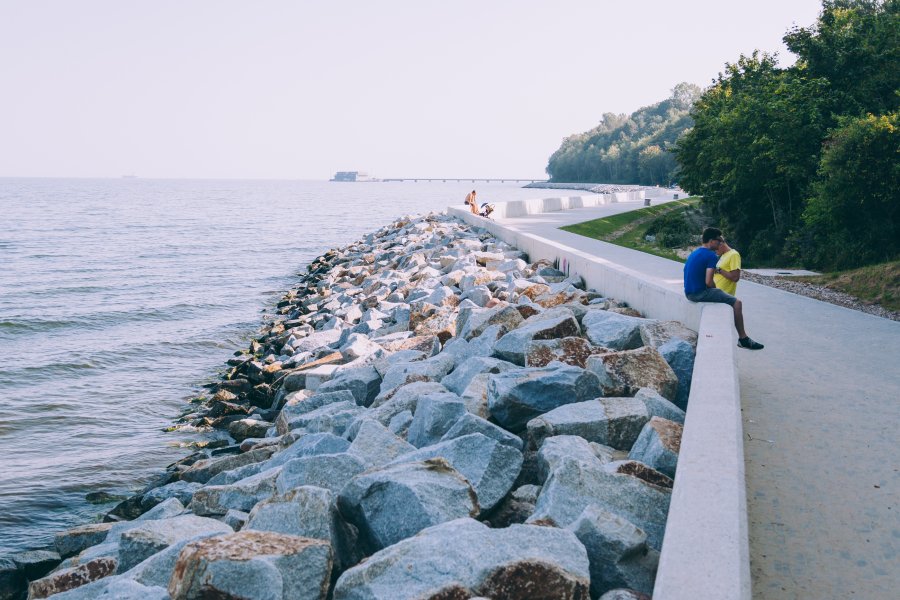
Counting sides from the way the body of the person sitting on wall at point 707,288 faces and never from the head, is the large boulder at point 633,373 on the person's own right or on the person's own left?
on the person's own right

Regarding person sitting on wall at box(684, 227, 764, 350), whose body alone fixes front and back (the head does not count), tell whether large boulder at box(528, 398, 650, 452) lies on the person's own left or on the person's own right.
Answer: on the person's own right

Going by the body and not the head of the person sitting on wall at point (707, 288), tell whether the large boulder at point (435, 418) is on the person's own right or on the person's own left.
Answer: on the person's own right

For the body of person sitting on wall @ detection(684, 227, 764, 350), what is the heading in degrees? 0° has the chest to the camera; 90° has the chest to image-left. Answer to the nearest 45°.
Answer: approximately 270°

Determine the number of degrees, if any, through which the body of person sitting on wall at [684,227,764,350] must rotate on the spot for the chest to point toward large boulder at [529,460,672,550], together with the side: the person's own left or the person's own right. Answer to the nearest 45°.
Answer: approximately 90° to the person's own right

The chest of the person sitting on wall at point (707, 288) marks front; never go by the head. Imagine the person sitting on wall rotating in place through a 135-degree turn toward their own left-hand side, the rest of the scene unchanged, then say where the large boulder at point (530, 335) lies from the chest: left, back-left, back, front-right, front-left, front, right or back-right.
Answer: left

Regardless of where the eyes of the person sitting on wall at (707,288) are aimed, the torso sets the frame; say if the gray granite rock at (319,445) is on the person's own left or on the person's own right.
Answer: on the person's own right

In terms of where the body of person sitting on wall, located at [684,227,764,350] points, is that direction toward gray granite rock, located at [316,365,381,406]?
no

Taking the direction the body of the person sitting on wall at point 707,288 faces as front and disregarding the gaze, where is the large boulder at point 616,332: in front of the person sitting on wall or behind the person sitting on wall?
behind

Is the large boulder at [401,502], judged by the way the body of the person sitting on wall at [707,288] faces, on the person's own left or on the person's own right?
on the person's own right

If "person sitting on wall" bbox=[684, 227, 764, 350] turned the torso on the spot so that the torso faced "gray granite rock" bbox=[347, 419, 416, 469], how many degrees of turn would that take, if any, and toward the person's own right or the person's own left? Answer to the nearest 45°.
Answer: approximately 135° to the person's own right

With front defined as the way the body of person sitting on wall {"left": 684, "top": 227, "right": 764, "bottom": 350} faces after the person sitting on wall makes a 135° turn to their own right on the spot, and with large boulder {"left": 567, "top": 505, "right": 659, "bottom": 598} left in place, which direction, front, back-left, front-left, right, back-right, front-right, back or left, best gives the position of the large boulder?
front-left

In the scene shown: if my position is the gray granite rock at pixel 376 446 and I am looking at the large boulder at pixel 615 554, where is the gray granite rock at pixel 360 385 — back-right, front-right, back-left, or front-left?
back-left

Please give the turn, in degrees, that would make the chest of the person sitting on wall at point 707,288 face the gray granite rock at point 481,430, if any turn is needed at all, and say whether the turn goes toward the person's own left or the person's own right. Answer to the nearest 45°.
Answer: approximately 90° to the person's own right

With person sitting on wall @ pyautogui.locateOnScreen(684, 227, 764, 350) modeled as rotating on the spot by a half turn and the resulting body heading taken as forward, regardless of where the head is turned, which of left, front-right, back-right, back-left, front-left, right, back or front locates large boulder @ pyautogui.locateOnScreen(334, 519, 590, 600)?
left
